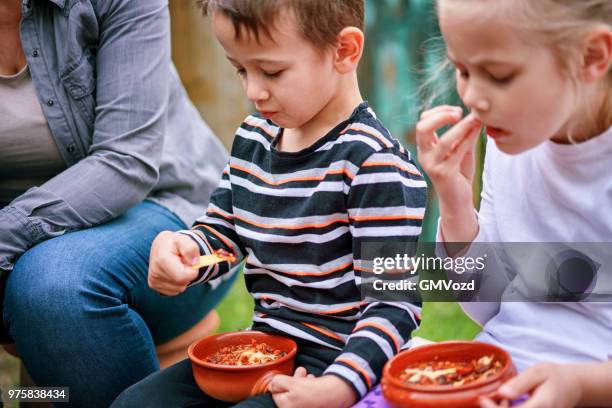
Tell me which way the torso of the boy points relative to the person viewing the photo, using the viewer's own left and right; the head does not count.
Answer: facing the viewer and to the left of the viewer

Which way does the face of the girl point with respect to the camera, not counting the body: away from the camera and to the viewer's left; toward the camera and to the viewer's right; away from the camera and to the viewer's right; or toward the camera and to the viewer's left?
toward the camera and to the viewer's left

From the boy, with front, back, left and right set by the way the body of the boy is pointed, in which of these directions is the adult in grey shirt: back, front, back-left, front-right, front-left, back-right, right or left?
right

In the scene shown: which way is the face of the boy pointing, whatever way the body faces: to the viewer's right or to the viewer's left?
to the viewer's left

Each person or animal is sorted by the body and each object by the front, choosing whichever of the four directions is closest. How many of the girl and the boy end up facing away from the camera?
0
